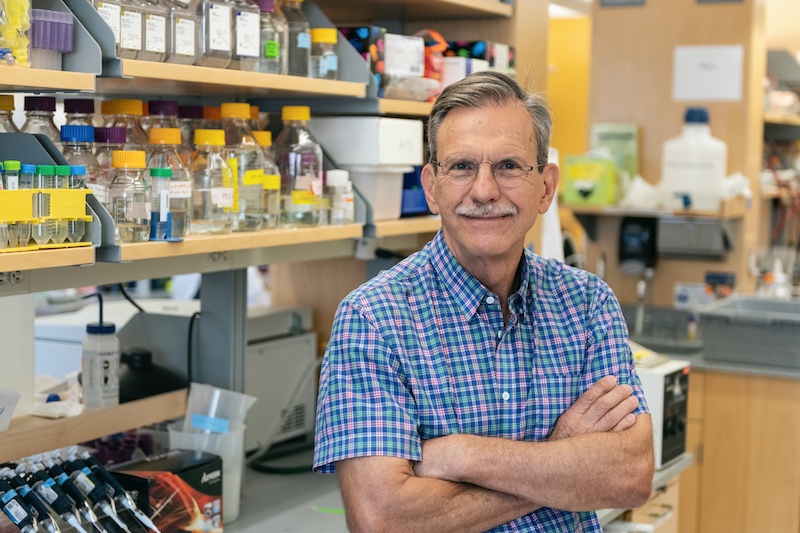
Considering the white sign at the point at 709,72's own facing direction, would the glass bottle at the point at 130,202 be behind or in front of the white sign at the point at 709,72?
in front

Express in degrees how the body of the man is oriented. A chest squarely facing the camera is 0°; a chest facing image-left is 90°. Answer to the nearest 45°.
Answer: approximately 0°

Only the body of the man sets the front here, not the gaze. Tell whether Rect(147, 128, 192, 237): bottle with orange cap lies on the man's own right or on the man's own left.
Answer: on the man's own right

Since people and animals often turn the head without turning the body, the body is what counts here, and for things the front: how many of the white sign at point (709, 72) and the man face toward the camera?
2

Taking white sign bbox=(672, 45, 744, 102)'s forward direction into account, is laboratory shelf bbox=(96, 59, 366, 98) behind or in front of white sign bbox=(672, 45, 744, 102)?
in front

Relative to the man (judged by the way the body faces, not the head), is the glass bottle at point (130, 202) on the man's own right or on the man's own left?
on the man's own right

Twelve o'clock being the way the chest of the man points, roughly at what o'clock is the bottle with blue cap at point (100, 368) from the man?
The bottle with blue cap is roughly at 4 o'clock from the man.

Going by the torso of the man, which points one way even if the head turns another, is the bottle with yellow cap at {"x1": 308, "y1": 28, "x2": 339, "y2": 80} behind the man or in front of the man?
behind

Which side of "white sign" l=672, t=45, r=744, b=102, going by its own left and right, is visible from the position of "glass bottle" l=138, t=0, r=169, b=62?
front

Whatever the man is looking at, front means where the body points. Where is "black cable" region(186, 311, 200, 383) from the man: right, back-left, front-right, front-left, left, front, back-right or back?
back-right
